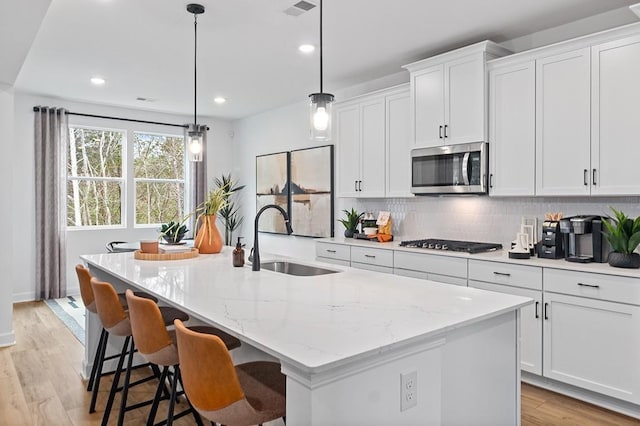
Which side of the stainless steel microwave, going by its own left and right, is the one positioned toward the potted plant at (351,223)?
right

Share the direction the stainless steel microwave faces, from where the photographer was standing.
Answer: facing the viewer and to the left of the viewer

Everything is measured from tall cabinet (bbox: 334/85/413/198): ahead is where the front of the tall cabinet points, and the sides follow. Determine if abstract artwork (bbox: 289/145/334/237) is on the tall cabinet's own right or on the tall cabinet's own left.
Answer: on the tall cabinet's own right

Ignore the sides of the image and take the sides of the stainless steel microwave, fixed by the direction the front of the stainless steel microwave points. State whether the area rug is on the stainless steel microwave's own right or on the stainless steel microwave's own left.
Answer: on the stainless steel microwave's own right

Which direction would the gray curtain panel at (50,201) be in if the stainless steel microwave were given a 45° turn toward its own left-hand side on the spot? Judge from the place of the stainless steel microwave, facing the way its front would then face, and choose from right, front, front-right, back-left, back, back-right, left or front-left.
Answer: right

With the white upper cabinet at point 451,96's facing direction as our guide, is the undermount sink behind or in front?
in front

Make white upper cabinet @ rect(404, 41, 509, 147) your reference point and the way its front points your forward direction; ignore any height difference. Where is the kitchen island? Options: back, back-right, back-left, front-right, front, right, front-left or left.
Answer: front-left

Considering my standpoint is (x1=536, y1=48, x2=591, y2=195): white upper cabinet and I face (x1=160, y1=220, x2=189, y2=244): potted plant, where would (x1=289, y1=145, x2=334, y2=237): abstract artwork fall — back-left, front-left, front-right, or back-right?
front-right

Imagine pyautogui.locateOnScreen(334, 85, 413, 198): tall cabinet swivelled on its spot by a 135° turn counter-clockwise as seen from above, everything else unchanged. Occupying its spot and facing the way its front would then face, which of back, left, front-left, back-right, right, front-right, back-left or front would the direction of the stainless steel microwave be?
front-right

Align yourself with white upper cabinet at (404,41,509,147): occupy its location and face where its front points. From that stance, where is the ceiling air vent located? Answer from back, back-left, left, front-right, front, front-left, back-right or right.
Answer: front

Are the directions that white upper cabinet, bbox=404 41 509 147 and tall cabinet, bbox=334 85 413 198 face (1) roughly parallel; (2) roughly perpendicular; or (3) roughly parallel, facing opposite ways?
roughly parallel

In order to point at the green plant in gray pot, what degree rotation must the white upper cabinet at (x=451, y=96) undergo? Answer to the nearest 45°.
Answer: approximately 90° to its left

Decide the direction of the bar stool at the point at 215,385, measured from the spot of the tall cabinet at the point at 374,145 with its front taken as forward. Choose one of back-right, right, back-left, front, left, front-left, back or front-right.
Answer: front-left

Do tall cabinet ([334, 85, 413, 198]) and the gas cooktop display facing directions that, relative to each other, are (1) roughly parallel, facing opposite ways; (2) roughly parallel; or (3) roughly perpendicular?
roughly parallel

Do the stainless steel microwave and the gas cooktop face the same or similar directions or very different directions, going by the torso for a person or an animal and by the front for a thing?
same or similar directions
